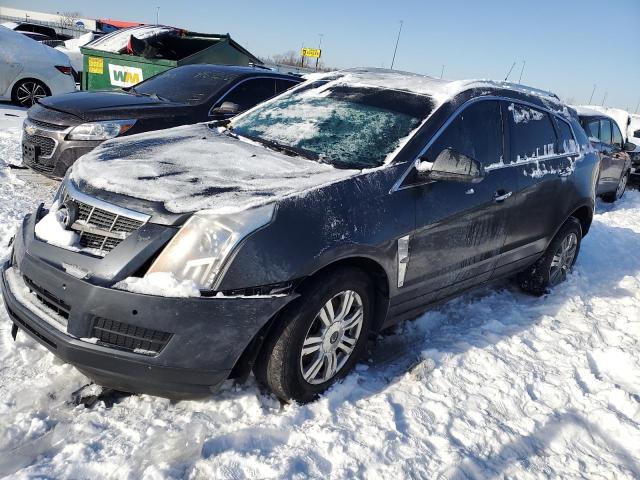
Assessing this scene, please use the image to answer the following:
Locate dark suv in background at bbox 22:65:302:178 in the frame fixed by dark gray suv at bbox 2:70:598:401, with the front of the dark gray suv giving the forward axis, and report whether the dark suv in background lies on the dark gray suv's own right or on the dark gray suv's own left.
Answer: on the dark gray suv's own right

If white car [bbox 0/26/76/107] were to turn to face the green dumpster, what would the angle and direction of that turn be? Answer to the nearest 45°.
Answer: approximately 135° to its right

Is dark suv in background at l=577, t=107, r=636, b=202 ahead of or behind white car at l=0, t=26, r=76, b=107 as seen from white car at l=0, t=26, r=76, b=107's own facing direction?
behind

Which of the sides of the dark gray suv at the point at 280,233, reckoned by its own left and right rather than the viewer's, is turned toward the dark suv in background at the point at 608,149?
back

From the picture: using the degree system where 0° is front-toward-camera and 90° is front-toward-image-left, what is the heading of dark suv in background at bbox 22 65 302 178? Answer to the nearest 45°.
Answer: approximately 45°

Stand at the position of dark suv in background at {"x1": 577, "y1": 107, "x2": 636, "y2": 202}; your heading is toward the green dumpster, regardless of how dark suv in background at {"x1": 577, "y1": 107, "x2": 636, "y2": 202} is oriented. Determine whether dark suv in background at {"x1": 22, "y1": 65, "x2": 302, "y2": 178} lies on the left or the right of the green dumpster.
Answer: left

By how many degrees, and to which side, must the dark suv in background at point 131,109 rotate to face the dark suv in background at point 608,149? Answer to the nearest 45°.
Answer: approximately 135° to its left

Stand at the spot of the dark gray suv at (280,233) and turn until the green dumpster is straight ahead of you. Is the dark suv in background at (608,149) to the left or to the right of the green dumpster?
right

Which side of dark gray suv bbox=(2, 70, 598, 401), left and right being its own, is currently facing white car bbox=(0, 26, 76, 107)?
right

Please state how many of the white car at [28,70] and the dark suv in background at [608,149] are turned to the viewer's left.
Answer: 1
